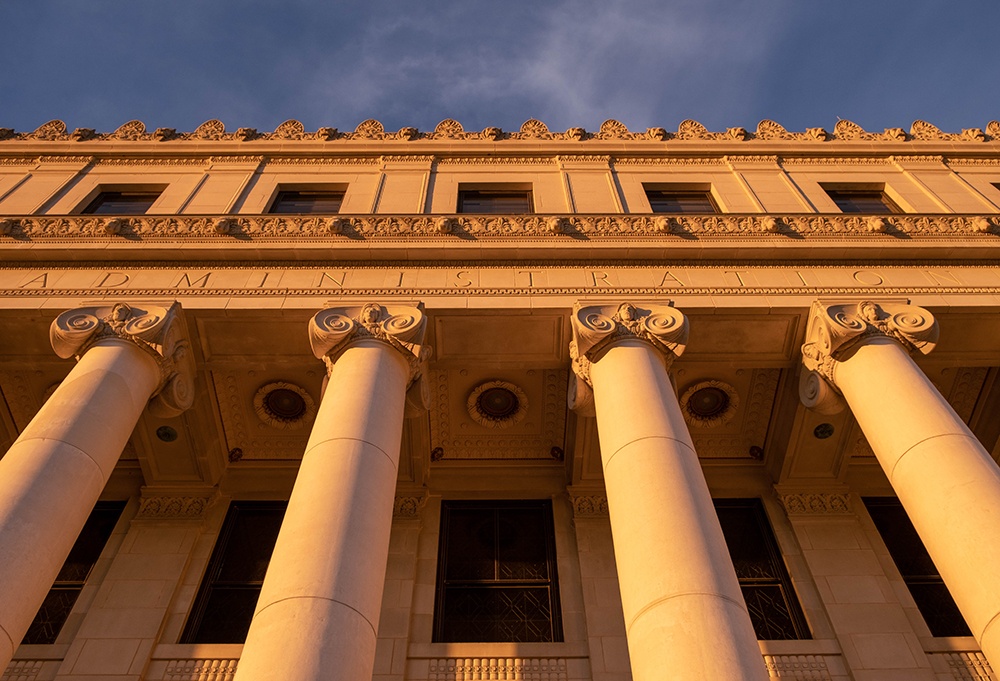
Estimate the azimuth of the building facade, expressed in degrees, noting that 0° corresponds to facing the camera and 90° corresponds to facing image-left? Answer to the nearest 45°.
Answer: approximately 0°
